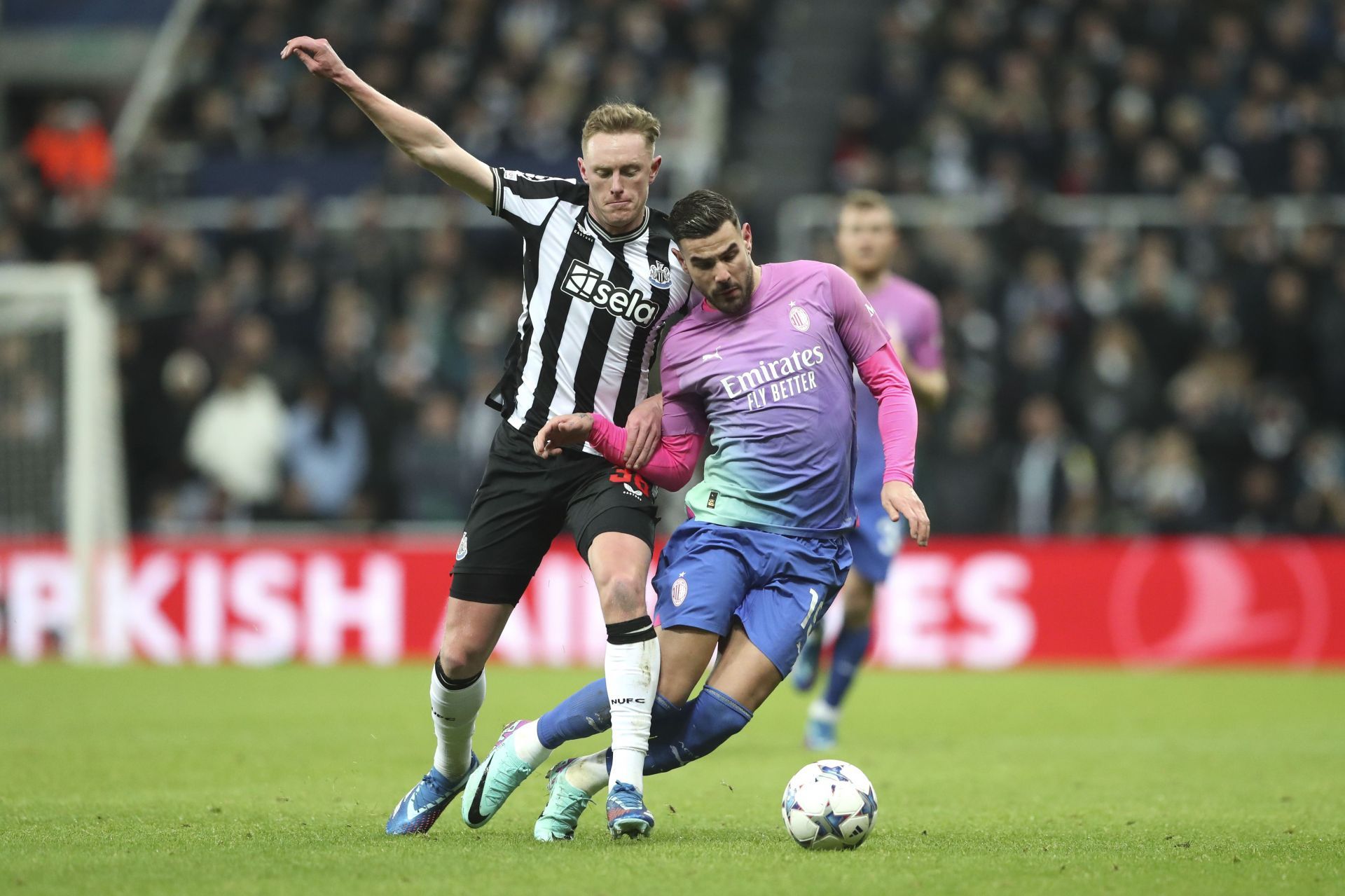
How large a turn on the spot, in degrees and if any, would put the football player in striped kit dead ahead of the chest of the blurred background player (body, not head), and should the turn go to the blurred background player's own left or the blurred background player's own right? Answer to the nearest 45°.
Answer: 0° — they already face them

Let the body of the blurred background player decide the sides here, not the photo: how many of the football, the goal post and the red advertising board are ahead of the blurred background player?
1

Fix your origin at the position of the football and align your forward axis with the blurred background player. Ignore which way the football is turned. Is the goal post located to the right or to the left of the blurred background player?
left

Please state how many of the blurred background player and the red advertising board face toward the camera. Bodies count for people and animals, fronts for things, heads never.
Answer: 2

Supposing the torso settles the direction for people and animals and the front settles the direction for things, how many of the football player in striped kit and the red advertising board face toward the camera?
2

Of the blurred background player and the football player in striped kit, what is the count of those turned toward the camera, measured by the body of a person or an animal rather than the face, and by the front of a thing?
2

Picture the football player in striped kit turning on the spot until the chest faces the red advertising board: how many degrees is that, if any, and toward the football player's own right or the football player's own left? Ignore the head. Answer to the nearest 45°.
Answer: approximately 180°

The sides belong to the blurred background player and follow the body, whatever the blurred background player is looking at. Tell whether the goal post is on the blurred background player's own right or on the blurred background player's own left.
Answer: on the blurred background player's own right

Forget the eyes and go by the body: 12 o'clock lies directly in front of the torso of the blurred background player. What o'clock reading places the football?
The football is roughly at 12 o'clock from the blurred background player.
